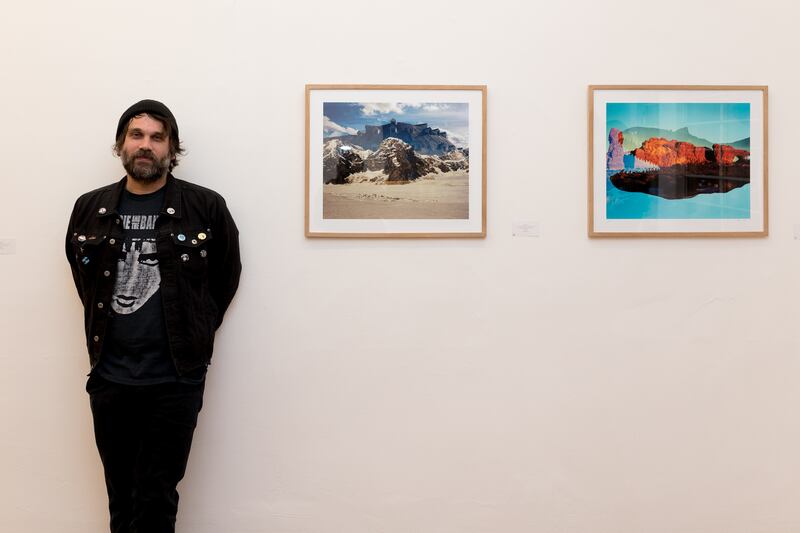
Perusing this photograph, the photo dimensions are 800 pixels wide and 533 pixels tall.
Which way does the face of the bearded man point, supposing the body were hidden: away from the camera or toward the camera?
toward the camera

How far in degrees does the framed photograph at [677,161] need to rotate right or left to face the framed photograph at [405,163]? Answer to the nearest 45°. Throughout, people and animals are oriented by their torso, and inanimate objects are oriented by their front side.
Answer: approximately 45° to its right

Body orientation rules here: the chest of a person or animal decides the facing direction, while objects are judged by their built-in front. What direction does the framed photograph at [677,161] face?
toward the camera

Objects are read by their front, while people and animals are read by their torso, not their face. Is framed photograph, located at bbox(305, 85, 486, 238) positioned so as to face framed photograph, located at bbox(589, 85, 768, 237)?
no

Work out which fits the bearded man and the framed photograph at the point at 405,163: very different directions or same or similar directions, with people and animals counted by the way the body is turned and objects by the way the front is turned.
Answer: same or similar directions

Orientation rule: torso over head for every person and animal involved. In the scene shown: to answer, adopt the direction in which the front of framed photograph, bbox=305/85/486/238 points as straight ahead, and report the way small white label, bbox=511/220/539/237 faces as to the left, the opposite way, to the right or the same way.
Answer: the same way

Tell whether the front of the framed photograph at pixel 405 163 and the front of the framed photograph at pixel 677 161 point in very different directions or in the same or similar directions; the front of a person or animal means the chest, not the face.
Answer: same or similar directions

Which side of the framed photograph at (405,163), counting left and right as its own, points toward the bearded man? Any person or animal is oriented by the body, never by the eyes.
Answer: right

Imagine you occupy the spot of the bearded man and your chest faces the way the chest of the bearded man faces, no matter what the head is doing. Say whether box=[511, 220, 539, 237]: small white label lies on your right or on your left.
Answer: on your left

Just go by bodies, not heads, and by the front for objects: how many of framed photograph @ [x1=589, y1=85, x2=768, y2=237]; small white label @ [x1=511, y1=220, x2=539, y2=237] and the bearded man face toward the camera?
3

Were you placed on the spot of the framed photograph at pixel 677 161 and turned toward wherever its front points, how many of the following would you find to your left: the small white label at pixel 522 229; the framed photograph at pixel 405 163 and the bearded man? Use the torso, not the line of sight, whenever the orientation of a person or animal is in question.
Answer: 0

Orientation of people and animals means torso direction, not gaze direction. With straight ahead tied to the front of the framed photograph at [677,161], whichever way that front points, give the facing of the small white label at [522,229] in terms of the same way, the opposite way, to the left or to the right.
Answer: the same way

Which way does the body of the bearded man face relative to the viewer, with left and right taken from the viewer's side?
facing the viewer
